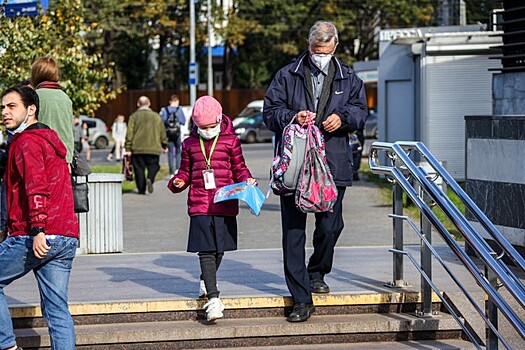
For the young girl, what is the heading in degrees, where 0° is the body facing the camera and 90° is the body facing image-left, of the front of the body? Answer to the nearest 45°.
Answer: approximately 0°

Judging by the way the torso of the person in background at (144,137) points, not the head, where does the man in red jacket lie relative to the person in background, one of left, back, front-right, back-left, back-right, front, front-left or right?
back

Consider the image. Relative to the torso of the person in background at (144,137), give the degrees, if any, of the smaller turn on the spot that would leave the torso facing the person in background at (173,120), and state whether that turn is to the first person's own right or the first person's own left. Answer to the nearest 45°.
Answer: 0° — they already face them

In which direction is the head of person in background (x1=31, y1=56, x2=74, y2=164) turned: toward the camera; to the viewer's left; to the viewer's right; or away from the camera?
away from the camera

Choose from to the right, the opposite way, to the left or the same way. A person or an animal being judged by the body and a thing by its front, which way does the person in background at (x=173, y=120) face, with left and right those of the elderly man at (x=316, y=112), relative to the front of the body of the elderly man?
the opposite way

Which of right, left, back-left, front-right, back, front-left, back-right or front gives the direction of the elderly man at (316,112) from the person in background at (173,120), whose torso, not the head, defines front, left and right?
back

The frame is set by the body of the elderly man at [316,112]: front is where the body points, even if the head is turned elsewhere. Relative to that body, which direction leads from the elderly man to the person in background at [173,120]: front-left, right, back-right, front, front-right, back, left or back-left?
back

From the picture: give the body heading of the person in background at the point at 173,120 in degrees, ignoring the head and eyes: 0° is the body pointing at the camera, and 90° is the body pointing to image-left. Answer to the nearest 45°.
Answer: approximately 180°

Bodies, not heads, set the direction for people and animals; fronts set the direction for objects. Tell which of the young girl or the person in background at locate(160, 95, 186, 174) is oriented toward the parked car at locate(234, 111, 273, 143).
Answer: the person in background

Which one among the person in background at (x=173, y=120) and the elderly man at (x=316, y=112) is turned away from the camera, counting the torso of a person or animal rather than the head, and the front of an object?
the person in background

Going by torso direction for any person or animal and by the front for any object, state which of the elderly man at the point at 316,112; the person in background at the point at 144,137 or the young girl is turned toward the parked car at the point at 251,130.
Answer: the person in background

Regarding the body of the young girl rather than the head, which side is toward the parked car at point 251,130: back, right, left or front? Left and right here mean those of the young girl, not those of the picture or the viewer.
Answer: back

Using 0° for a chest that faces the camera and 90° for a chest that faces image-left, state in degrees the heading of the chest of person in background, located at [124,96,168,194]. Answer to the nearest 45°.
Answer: approximately 180°

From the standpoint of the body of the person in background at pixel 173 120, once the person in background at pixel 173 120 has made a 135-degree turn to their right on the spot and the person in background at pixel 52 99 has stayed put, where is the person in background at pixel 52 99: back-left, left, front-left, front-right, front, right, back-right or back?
front-right

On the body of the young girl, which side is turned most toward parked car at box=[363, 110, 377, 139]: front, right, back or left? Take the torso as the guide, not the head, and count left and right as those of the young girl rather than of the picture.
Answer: back
